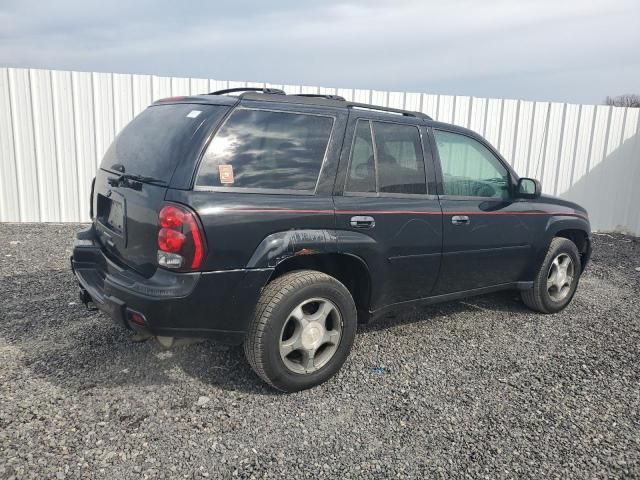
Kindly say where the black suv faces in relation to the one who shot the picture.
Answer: facing away from the viewer and to the right of the viewer
